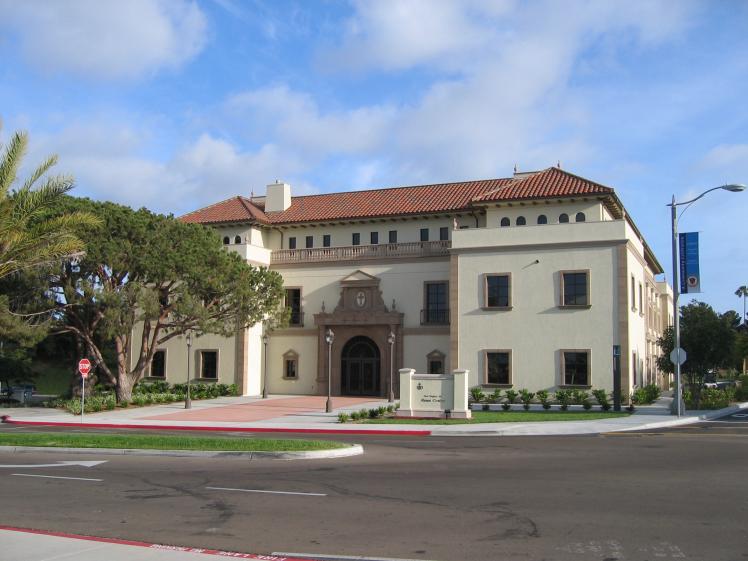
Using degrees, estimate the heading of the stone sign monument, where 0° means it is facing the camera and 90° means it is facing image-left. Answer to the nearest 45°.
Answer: approximately 0°

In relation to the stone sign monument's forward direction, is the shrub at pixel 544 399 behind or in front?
behind

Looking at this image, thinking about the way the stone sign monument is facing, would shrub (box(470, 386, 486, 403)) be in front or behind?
behind

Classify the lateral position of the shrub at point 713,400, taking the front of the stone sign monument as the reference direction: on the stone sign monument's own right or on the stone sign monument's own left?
on the stone sign monument's own left

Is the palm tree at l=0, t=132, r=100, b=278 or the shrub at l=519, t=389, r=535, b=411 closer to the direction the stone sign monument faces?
the palm tree

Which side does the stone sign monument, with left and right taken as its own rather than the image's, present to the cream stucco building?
back

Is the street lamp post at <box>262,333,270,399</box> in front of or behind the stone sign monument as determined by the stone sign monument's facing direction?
behind

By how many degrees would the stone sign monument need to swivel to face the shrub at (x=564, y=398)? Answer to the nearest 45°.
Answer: approximately 135° to its left

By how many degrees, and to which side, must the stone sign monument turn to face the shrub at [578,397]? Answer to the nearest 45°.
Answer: approximately 135° to its left
